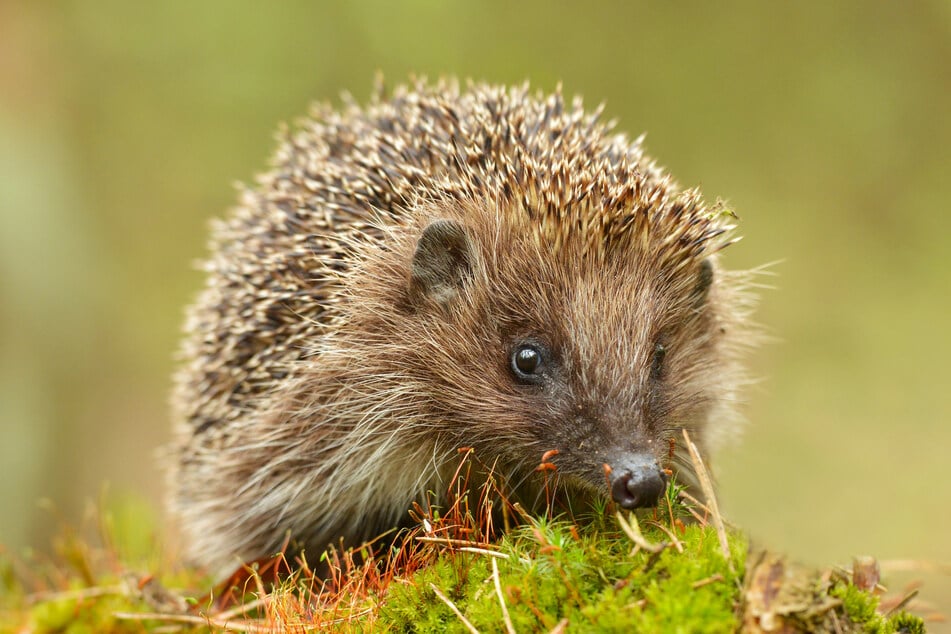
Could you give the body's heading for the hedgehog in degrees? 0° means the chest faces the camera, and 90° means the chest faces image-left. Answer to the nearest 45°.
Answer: approximately 315°

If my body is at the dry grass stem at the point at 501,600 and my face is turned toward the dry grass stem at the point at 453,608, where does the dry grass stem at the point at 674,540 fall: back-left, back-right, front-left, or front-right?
back-right
